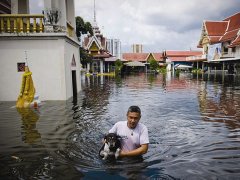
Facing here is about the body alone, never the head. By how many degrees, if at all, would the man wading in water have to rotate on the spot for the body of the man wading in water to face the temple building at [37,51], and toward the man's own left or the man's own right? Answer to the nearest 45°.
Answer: approximately 135° to the man's own right

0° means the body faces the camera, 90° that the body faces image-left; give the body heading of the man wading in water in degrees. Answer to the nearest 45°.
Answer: approximately 0°

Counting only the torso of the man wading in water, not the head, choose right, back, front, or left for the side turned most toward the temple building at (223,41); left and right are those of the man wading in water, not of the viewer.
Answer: back

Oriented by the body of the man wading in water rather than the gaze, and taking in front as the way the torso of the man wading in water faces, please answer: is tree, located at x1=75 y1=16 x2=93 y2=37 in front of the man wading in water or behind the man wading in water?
behind

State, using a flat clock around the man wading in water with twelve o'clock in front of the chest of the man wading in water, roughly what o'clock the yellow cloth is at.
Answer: The yellow cloth is roughly at 5 o'clock from the man wading in water.
